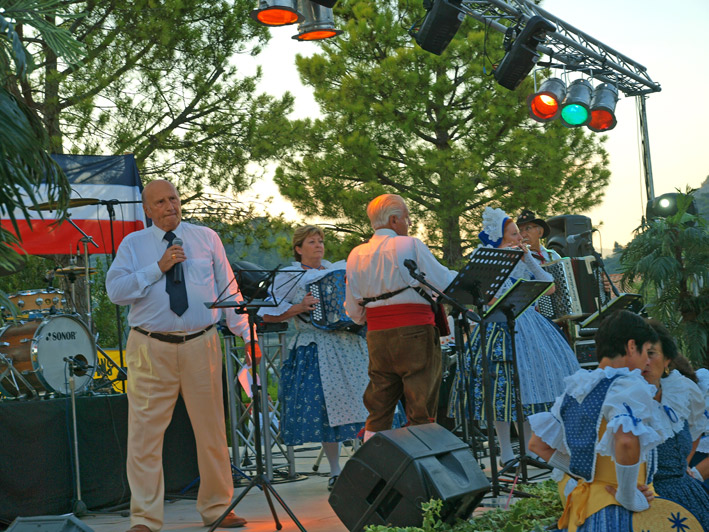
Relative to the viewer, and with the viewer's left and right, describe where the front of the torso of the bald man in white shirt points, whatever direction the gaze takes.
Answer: facing the viewer

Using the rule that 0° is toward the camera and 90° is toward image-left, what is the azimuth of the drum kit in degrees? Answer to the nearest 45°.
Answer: approximately 315°

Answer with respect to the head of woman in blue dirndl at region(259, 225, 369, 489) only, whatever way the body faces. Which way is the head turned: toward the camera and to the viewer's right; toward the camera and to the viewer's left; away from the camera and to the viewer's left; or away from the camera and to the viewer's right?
toward the camera and to the viewer's right

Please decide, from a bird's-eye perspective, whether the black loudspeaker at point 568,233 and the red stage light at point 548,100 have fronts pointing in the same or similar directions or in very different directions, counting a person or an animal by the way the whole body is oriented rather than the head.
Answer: same or similar directions

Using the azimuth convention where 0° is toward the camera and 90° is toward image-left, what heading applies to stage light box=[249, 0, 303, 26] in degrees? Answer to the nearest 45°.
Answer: approximately 0°

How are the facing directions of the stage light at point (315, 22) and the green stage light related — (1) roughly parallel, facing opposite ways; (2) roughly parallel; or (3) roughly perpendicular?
roughly parallel

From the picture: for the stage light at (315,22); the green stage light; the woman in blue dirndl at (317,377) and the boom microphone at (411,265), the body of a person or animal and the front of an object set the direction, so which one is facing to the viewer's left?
the boom microphone

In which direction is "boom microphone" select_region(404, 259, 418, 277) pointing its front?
to the viewer's left

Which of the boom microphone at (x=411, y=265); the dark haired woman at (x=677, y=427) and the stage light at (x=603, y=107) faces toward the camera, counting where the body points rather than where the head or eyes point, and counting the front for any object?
the stage light

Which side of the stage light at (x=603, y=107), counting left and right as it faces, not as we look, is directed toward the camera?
front

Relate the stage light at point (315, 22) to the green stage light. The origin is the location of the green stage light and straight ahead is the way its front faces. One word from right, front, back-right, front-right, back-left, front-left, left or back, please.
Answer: front-right

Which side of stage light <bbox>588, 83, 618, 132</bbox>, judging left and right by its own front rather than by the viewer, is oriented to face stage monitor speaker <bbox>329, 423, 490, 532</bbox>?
front

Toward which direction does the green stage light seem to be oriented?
toward the camera

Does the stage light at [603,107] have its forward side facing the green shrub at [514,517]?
yes

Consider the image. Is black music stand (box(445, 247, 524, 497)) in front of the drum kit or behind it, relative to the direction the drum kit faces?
in front
